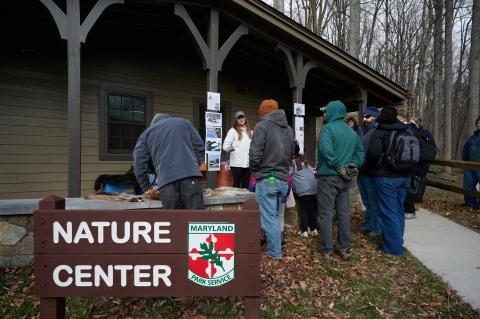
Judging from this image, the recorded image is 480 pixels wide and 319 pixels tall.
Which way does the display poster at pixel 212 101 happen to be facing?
toward the camera

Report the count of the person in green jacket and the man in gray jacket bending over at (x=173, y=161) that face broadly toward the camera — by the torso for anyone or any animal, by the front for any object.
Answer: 0

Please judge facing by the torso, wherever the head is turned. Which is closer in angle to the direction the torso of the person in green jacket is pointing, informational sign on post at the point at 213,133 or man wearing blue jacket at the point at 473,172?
the informational sign on post

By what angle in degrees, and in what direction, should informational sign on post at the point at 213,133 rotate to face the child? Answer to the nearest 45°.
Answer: approximately 45° to its left

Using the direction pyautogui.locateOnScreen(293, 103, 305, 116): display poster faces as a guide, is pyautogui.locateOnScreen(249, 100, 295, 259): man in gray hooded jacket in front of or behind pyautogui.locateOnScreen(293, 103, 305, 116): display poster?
in front

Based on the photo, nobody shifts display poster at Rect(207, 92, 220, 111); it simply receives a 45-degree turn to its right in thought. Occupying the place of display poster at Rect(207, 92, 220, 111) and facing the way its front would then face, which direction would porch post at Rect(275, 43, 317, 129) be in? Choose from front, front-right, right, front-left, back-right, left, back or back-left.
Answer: back

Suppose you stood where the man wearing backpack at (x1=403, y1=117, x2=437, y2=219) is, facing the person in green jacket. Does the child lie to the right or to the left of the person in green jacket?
right

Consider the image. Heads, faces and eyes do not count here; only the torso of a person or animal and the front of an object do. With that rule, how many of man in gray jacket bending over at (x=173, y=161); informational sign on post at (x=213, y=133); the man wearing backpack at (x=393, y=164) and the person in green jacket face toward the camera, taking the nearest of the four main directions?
1

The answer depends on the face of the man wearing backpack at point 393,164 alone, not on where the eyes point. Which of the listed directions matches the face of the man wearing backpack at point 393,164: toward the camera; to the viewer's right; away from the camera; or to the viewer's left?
away from the camera

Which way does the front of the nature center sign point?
toward the camera

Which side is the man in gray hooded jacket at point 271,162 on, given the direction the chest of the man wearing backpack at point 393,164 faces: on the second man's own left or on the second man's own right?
on the second man's own left

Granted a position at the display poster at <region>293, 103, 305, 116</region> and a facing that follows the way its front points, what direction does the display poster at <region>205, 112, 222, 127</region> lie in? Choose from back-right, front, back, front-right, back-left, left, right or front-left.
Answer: front-right

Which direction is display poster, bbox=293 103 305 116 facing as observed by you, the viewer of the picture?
facing the viewer
